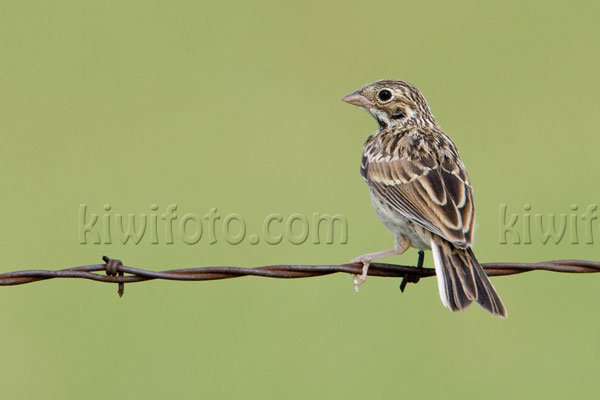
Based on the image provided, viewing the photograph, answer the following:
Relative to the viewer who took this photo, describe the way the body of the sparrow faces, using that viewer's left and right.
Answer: facing away from the viewer and to the left of the viewer
